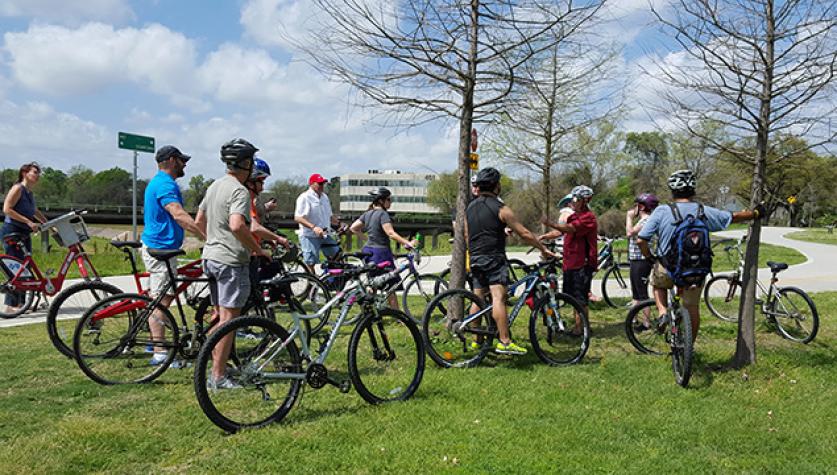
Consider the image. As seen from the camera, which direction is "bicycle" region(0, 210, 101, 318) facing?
to the viewer's right

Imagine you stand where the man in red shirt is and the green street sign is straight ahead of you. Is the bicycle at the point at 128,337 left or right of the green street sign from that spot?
left

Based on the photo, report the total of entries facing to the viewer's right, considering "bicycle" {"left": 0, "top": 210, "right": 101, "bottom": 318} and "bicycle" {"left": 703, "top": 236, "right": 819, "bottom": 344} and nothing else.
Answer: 1

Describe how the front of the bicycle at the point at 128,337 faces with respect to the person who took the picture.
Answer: facing to the right of the viewer

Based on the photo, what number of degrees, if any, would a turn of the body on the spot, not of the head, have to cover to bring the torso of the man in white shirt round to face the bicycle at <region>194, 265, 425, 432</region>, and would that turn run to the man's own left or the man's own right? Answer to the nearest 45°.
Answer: approximately 45° to the man's own right

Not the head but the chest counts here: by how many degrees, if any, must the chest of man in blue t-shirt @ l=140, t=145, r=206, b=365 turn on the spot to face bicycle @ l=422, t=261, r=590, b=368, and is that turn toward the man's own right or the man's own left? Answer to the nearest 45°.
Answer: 0° — they already face it

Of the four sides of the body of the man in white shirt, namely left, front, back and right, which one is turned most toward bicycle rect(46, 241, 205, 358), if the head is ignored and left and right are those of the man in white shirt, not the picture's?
right

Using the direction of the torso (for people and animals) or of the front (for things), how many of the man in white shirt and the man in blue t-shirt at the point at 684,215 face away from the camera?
1

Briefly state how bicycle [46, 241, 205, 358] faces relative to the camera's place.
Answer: facing to the right of the viewer

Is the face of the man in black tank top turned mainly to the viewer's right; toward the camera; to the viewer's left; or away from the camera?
away from the camera

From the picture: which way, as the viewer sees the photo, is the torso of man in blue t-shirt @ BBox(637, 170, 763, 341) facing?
away from the camera
